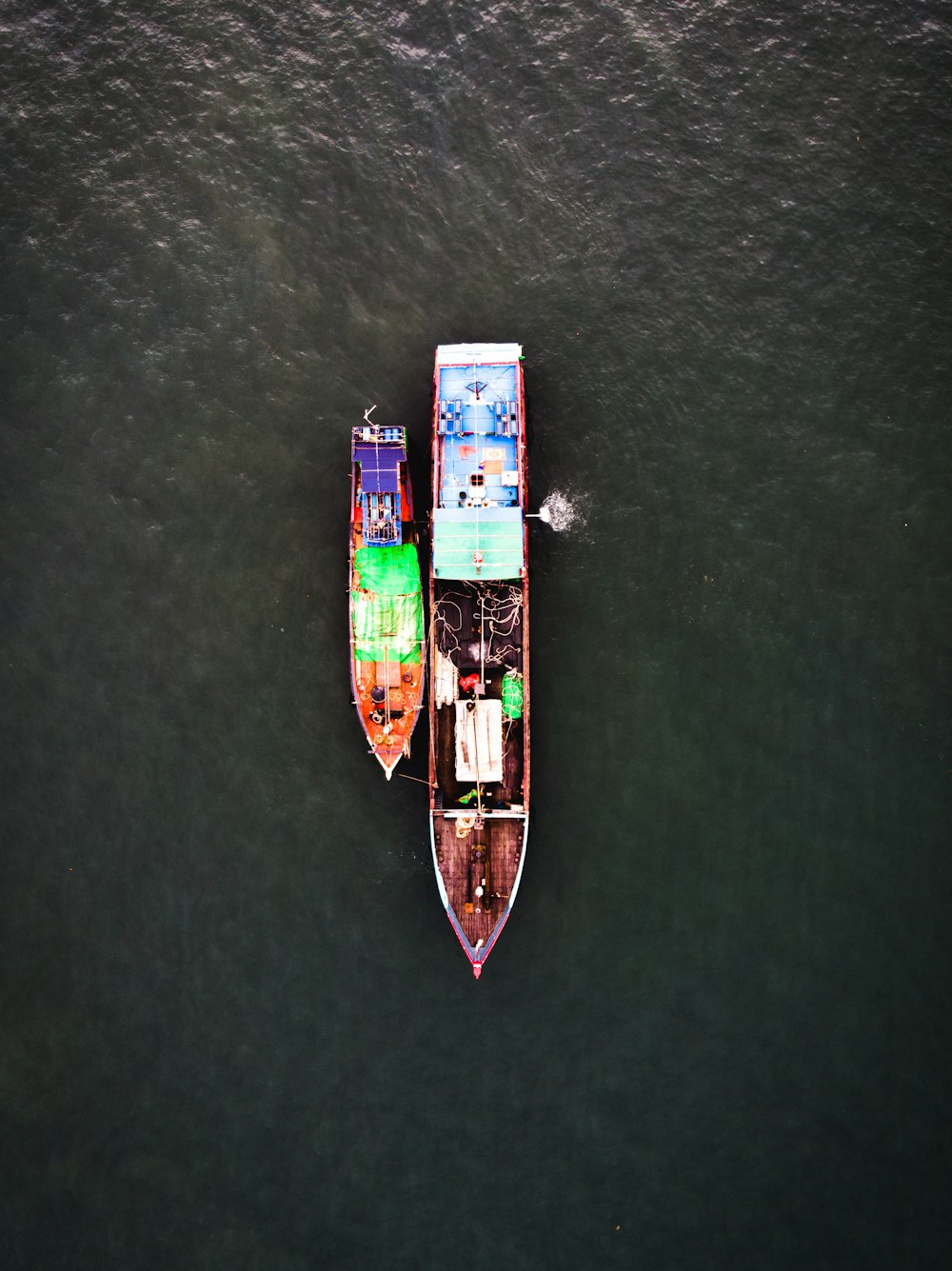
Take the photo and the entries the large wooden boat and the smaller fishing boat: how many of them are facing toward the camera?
2

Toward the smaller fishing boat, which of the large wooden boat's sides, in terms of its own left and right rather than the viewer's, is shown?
right

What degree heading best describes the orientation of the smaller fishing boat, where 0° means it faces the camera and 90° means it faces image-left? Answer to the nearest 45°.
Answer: approximately 0°

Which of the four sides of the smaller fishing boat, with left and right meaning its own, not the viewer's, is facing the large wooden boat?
left
